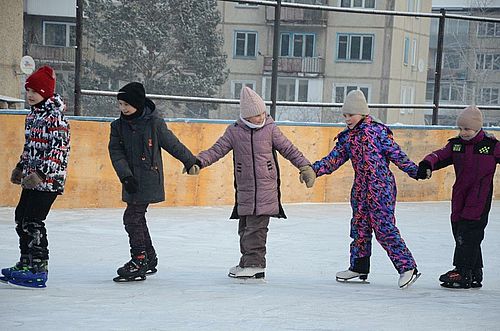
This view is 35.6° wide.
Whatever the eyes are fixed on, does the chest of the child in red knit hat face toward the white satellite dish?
no

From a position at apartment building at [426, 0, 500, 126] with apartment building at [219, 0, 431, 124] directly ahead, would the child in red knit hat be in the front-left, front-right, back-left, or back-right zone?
front-left

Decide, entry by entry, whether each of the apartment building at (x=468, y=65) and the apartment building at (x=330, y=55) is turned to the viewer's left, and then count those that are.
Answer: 0

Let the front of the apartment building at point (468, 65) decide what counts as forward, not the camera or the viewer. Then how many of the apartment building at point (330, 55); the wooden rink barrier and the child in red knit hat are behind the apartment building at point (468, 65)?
0

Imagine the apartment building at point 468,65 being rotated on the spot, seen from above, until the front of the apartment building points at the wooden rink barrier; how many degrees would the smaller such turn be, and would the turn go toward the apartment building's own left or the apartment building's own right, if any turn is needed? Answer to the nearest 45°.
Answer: approximately 45° to the apartment building's own right

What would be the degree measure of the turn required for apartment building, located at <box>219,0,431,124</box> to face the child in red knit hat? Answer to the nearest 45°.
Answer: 0° — it already faces them

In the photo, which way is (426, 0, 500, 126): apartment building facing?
toward the camera

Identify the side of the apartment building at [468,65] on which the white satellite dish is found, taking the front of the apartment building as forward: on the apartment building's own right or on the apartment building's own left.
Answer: on the apartment building's own right

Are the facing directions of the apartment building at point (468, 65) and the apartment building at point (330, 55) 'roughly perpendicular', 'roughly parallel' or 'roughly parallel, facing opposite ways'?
roughly parallel

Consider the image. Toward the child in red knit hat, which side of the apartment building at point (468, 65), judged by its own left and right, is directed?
front

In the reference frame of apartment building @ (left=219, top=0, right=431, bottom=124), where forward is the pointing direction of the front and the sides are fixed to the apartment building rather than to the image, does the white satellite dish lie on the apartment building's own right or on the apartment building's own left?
on the apartment building's own right
